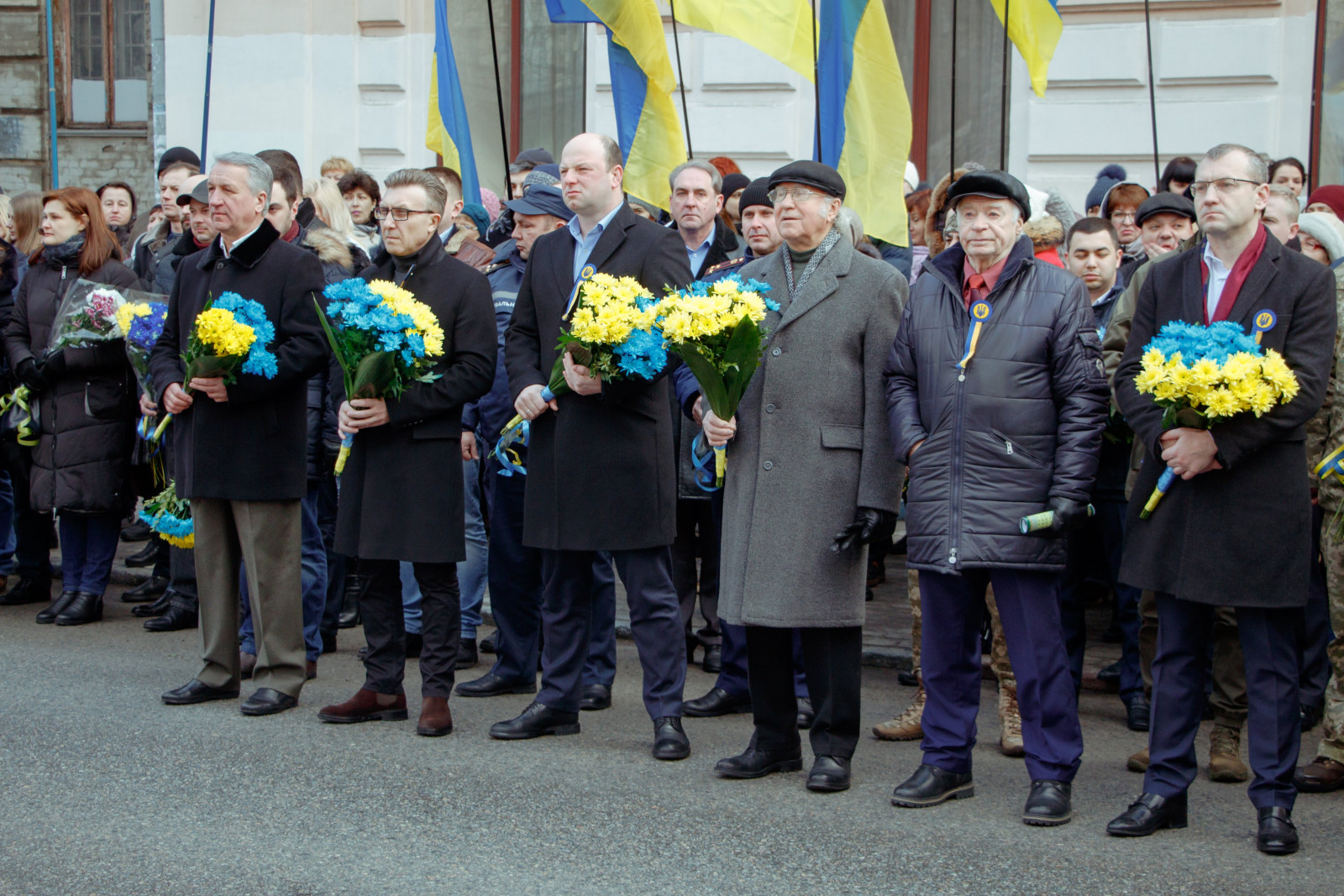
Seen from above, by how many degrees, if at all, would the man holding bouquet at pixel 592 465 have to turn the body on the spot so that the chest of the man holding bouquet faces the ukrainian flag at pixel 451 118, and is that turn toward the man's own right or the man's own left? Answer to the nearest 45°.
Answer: approximately 135° to the man's own right

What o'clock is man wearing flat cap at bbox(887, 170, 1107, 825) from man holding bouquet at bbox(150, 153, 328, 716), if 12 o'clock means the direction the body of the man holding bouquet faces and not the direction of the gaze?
The man wearing flat cap is roughly at 9 o'clock from the man holding bouquet.

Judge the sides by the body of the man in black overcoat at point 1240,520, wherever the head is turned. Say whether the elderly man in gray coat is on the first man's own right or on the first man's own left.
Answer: on the first man's own right

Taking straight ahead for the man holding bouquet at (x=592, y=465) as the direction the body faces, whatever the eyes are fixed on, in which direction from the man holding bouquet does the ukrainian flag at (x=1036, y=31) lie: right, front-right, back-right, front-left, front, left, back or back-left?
back

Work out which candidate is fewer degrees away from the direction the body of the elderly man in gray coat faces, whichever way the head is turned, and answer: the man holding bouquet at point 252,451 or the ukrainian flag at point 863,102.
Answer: the man holding bouquet

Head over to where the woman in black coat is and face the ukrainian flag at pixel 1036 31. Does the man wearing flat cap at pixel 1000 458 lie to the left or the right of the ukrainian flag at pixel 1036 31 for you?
right

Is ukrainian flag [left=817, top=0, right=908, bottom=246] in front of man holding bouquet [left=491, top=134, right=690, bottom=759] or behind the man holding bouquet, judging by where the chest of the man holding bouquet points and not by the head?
behind

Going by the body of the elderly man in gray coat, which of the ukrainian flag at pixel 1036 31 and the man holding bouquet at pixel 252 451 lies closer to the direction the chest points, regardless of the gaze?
the man holding bouquet

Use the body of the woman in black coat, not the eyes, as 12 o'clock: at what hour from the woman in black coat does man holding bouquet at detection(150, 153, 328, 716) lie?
The man holding bouquet is roughly at 10 o'clock from the woman in black coat.

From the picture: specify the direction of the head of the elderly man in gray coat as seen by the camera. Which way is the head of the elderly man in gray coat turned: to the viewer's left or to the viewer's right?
to the viewer's left
